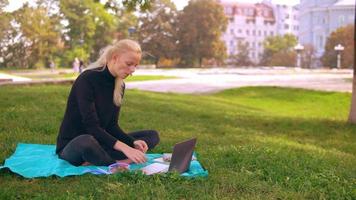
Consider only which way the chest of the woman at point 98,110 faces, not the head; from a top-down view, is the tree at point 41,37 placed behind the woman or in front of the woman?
behind

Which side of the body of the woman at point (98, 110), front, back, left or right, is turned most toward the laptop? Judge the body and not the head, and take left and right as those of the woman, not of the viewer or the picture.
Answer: front

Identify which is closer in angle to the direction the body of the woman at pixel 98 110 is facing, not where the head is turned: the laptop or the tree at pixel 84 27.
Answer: the laptop

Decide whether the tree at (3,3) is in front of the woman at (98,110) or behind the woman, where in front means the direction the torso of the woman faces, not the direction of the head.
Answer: behind

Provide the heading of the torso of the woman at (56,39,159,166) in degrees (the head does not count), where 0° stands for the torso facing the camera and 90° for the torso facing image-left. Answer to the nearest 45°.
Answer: approximately 315°
